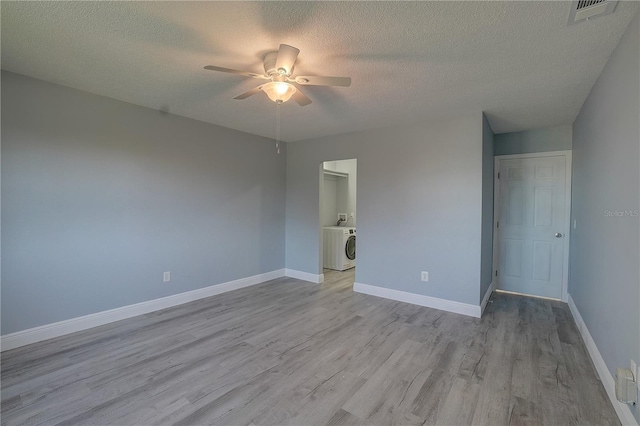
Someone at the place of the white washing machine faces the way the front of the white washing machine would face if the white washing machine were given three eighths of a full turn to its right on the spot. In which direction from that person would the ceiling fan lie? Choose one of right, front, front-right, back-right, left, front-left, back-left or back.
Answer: left

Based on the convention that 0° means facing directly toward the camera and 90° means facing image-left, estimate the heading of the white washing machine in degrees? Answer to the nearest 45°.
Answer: approximately 315°

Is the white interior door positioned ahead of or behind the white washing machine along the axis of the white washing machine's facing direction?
ahead
